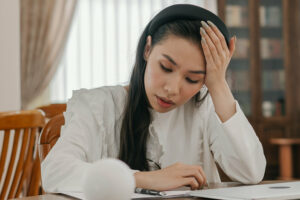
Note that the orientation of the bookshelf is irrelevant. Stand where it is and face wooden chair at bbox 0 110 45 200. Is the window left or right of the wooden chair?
right

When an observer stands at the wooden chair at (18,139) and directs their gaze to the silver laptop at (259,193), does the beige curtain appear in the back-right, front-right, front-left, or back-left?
back-left

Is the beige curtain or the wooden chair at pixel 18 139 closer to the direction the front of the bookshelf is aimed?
the wooden chair

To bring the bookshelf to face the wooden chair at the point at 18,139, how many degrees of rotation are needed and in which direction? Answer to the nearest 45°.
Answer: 0° — it already faces it

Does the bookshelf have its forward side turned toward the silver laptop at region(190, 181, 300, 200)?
yes

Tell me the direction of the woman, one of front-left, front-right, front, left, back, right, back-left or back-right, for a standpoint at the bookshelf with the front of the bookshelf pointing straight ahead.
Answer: front

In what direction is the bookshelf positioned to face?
toward the camera

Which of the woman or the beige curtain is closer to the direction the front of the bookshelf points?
the woman

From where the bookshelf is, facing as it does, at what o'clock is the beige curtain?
The beige curtain is roughly at 2 o'clock from the bookshelf.

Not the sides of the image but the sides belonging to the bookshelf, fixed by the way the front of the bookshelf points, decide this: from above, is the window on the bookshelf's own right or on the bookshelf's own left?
on the bookshelf's own right

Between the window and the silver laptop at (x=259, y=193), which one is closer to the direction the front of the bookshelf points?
the silver laptop
